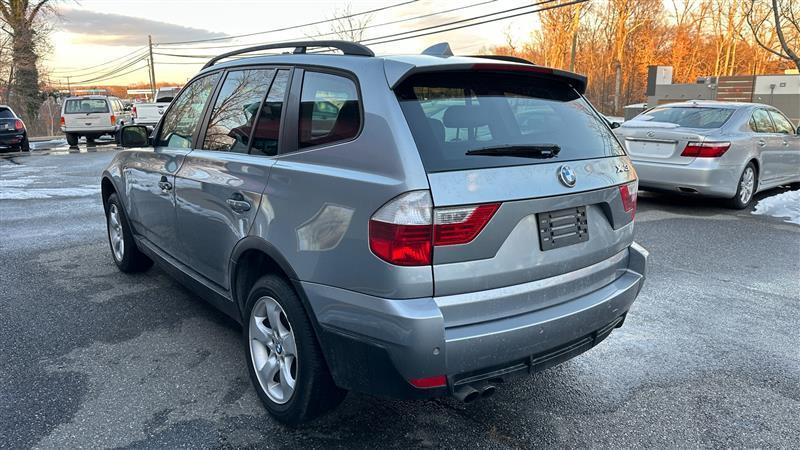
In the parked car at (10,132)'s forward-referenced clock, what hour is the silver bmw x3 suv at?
The silver bmw x3 suv is roughly at 6 o'clock from the parked car.

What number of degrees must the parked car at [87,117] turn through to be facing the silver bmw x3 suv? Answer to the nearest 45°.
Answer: approximately 135° to its right

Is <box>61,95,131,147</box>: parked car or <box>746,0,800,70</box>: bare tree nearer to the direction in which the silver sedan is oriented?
the bare tree

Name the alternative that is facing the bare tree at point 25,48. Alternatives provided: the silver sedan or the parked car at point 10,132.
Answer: the parked car

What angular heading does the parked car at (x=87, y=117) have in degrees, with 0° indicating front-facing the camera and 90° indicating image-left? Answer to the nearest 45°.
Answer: approximately 225°

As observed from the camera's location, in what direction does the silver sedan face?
facing away from the viewer and to the right of the viewer

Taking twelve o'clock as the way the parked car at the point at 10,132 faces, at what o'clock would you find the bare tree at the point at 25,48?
The bare tree is roughly at 12 o'clock from the parked car.

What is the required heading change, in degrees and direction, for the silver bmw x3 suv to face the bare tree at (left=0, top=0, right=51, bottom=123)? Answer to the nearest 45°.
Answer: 0° — it already faces it

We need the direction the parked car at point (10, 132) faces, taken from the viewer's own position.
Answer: facing away from the viewer

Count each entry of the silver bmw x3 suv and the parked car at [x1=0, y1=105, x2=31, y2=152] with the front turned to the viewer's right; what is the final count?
0

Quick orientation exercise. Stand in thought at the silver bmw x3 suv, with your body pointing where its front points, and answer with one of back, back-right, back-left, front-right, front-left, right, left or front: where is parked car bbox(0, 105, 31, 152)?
front

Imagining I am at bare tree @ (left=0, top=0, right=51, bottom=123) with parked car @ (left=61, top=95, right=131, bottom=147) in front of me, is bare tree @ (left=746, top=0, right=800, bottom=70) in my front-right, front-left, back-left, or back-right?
front-left

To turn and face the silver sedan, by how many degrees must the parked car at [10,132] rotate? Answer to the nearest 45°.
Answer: approximately 135° to its right

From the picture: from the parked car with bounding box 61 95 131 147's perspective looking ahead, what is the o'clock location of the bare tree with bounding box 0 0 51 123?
The bare tree is roughly at 10 o'clock from the parked car.

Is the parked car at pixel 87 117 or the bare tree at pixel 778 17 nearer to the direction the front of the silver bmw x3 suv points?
the parked car
